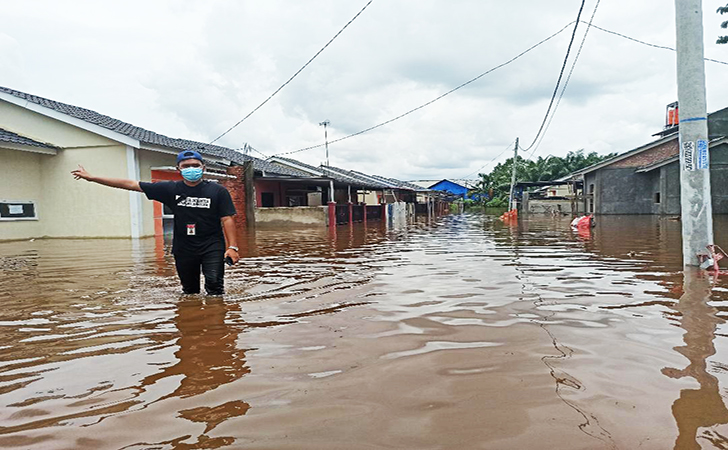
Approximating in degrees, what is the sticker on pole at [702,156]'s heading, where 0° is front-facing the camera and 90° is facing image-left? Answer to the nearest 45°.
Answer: approximately 0°

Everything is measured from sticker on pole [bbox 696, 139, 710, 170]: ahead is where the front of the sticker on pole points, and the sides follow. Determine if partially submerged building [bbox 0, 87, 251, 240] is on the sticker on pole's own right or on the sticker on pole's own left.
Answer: on the sticker on pole's own right

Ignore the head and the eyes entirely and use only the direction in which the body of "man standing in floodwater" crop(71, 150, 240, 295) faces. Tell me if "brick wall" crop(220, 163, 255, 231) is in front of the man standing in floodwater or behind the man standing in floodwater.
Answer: behind

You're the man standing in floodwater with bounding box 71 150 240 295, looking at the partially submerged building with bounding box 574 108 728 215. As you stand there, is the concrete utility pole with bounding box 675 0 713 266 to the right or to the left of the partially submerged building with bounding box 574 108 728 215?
right

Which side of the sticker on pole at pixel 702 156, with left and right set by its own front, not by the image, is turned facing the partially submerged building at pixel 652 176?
back

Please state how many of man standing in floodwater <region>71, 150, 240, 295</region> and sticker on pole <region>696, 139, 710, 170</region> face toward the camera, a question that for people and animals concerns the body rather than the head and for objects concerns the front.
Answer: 2

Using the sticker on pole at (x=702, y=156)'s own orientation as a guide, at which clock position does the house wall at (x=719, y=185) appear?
The house wall is roughly at 6 o'clock from the sticker on pole.

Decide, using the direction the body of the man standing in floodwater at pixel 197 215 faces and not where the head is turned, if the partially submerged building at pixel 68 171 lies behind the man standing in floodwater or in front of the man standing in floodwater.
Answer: behind

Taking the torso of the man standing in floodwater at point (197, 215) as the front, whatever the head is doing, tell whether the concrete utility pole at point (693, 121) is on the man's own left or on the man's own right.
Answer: on the man's own left

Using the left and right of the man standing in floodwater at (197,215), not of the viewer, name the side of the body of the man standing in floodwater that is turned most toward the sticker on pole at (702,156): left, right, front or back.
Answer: left

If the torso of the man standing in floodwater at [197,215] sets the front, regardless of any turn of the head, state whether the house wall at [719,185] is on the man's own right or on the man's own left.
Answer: on the man's own left

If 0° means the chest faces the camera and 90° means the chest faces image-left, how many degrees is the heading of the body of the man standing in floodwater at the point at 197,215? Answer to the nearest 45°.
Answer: approximately 0°
